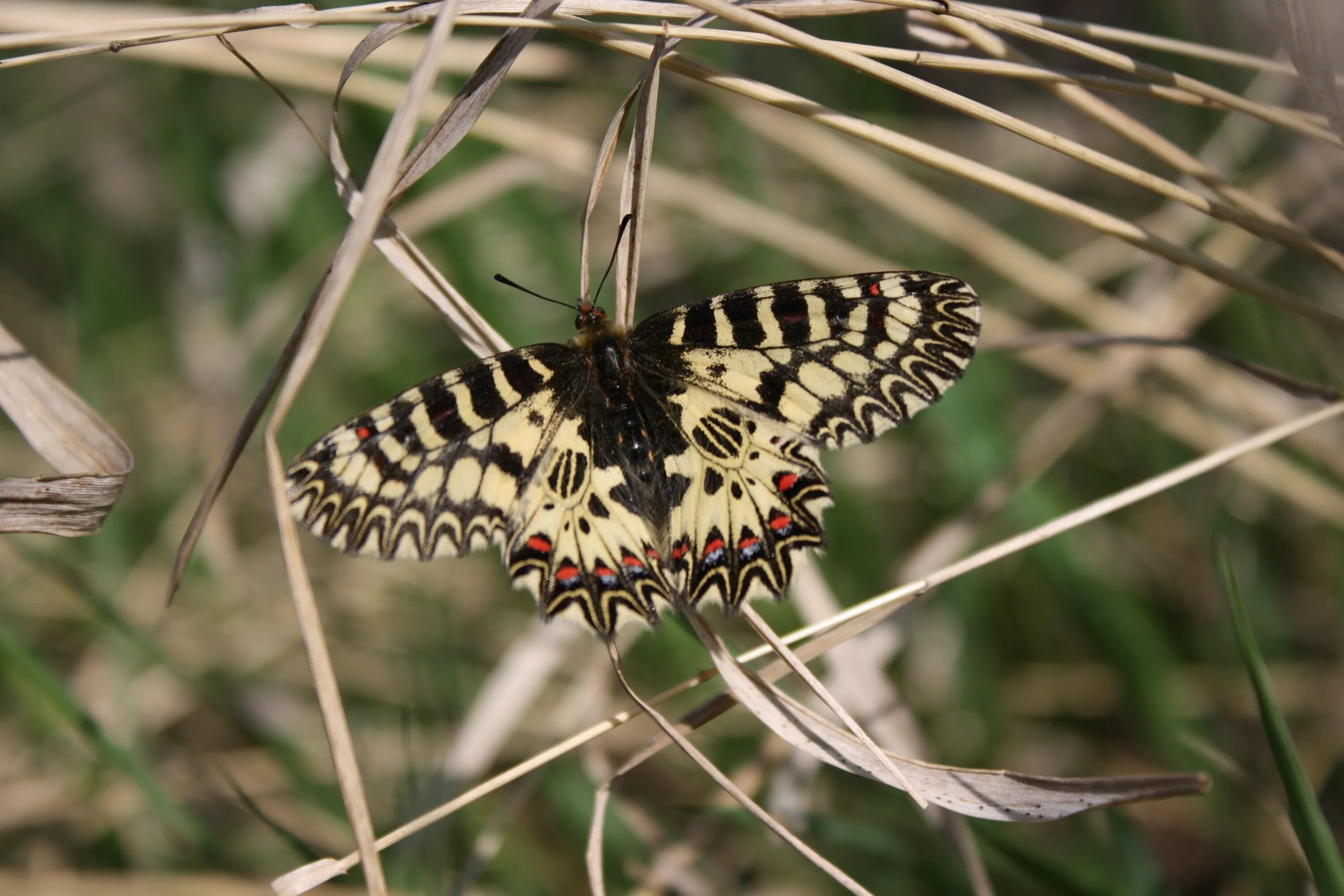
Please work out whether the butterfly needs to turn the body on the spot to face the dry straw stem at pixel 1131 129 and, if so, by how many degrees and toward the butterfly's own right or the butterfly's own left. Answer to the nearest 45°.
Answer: approximately 90° to the butterfly's own right

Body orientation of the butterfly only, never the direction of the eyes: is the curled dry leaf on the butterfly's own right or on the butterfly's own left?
on the butterfly's own left

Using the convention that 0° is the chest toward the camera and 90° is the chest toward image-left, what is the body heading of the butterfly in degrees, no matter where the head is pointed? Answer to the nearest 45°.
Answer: approximately 180°
